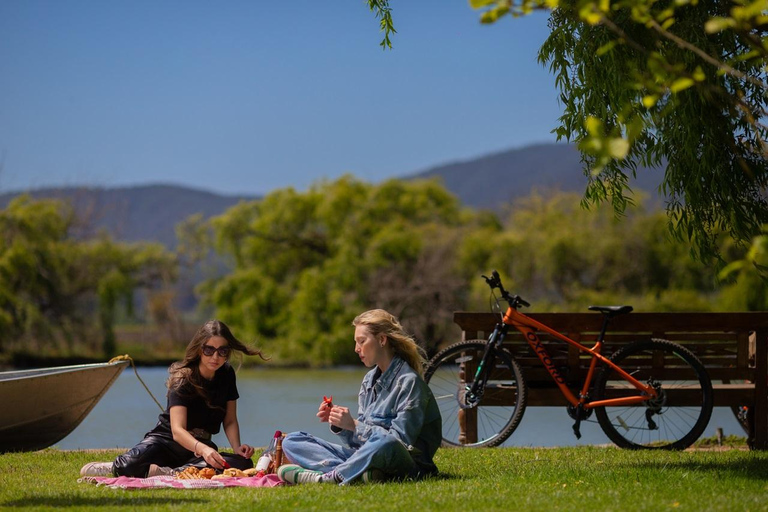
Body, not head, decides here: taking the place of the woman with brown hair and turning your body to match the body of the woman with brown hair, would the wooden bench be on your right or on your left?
on your left

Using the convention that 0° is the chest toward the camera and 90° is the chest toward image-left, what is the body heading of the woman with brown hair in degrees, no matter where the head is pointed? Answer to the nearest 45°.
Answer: approximately 315°

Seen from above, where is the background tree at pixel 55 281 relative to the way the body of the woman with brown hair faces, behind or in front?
behind

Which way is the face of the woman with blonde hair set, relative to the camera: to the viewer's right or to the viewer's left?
to the viewer's left

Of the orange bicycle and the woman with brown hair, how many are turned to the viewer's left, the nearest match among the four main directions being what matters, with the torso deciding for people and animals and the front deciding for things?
1

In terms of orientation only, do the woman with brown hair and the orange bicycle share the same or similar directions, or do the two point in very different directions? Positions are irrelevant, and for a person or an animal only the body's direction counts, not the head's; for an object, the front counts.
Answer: very different directions

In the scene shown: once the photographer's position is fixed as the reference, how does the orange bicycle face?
facing to the left of the viewer

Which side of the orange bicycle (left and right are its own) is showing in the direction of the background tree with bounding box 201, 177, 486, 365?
right

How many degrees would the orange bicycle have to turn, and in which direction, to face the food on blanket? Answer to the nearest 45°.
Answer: approximately 45° to its left
